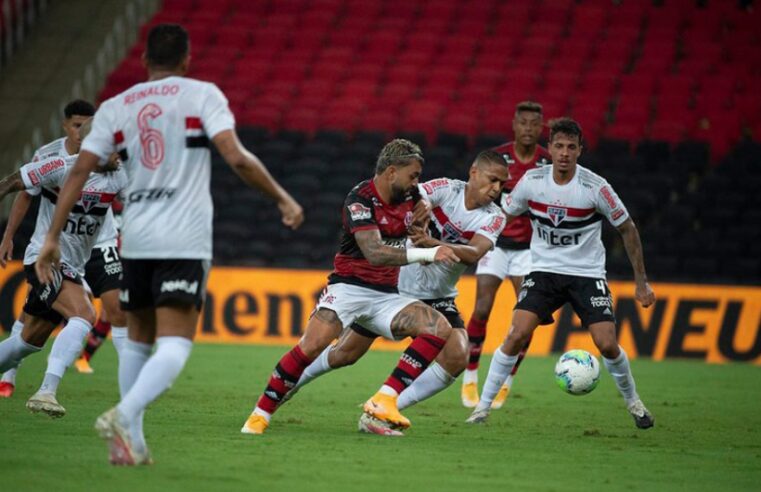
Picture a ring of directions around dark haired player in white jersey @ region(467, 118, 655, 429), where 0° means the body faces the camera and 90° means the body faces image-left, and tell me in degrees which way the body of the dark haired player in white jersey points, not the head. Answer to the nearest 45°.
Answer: approximately 0°

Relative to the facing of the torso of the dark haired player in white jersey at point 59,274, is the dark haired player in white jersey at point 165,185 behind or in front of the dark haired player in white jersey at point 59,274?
in front

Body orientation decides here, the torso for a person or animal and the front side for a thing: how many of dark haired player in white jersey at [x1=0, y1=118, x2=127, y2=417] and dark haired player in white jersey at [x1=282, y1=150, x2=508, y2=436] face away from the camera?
0

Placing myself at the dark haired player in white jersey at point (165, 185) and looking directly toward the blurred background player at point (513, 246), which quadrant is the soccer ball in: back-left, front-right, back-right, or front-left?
front-right

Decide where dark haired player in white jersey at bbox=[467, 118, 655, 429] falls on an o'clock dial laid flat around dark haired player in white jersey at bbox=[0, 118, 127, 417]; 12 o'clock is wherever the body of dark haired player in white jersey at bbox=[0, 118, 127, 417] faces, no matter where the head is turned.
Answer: dark haired player in white jersey at bbox=[467, 118, 655, 429] is roughly at 11 o'clock from dark haired player in white jersey at bbox=[0, 118, 127, 417].

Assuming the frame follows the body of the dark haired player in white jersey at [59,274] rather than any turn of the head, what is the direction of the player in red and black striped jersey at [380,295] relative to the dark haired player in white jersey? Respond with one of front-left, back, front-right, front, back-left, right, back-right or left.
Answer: front

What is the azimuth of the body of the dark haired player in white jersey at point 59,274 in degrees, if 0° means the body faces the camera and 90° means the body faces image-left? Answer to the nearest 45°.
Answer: approximately 315°
